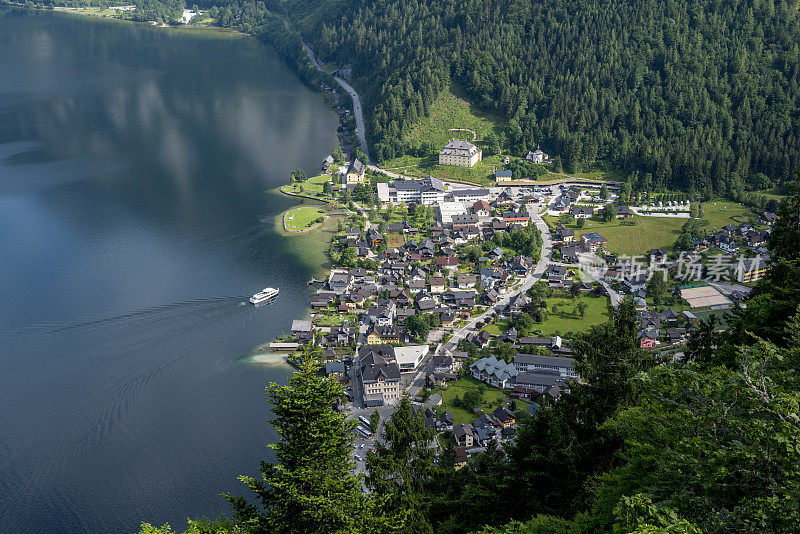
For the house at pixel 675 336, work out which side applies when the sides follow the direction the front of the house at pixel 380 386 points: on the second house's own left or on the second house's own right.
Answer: on the second house's own left

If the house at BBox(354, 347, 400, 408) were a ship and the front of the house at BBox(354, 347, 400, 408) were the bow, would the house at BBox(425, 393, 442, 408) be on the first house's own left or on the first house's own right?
on the first house's own left

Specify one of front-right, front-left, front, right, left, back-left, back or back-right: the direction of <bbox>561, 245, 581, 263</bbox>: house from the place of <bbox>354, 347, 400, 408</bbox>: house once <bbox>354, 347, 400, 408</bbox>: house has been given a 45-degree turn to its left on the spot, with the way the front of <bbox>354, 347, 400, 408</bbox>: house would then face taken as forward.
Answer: left

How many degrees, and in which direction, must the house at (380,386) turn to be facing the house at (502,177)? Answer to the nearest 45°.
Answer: approximately 180°

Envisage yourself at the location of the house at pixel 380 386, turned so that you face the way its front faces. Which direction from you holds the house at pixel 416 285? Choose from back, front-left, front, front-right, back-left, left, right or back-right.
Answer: back

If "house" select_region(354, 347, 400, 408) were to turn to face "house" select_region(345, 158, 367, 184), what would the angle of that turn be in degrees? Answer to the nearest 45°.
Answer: approximately 180°

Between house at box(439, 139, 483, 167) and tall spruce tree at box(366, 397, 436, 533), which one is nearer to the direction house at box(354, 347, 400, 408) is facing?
the tall spruce tree

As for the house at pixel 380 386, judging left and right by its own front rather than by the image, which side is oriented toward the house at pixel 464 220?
back

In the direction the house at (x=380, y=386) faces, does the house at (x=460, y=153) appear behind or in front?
behind

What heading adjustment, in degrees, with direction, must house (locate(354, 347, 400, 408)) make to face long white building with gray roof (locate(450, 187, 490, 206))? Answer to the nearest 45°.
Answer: approximately 180°

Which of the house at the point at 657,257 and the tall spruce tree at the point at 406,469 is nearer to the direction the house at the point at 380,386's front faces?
the tall spruce tree

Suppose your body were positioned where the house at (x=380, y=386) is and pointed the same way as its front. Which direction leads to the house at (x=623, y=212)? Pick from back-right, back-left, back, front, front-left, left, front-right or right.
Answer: back-left

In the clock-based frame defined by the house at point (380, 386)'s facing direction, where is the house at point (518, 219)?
the house at point (518, 219) is roughly at 7 o'clock from the house at point (380, 386).

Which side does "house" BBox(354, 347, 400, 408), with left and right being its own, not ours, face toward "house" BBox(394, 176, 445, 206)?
back

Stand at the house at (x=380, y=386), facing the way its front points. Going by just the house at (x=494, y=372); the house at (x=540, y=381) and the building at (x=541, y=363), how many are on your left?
3

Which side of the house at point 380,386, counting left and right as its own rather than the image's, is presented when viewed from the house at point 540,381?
left

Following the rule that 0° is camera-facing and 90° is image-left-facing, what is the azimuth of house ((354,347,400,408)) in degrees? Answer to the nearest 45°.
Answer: approximately 0°

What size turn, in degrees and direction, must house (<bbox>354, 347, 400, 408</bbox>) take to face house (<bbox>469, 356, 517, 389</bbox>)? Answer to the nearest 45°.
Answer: approximately 90° to its left
